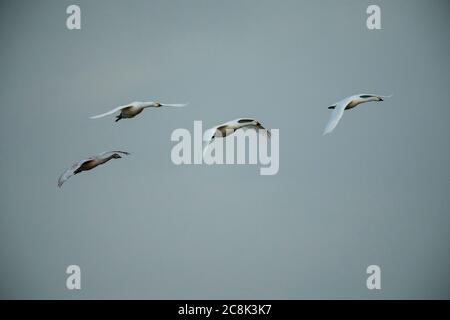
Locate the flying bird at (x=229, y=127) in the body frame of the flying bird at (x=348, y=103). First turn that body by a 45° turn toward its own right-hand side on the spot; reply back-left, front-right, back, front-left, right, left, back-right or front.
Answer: right

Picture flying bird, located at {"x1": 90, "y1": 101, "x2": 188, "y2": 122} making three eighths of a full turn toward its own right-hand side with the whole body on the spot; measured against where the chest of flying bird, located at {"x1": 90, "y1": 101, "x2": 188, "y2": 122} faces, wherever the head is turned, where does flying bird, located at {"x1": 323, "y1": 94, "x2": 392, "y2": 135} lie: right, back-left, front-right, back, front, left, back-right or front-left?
back

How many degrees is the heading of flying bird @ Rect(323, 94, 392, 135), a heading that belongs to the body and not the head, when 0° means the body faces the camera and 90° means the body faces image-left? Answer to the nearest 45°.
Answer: approximately 315°

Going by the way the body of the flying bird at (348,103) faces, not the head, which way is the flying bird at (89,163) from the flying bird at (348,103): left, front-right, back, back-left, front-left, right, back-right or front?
back-right
